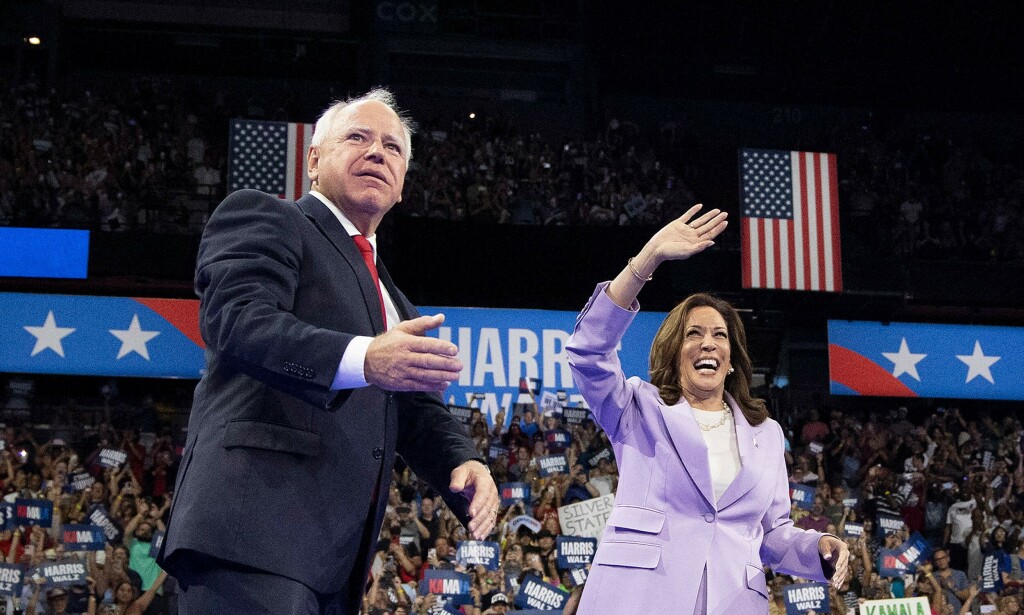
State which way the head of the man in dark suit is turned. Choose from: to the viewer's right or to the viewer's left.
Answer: to the viewer's right

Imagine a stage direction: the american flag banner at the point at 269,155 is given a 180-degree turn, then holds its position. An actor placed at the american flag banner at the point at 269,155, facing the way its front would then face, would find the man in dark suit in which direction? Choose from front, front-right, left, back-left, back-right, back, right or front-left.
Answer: back

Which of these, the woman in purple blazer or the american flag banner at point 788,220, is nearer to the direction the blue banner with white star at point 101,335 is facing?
the woman in purple blazer

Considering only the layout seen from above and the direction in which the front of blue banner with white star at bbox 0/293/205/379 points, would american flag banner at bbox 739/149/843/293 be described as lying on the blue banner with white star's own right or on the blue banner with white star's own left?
on the blue banner with white star's own left

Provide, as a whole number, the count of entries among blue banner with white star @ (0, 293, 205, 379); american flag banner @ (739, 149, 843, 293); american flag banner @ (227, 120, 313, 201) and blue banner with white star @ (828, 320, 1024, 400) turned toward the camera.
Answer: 4

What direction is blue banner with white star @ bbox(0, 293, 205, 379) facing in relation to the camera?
toward the camera

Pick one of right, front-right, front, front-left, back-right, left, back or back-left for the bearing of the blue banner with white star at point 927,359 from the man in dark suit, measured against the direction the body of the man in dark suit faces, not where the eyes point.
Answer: left

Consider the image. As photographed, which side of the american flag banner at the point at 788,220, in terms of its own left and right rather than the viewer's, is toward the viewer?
front

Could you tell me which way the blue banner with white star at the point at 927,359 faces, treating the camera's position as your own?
facing the viewer

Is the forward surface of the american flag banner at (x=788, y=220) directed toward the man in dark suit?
yes

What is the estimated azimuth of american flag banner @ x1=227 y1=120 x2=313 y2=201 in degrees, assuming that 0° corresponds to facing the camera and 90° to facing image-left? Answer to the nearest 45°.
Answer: approximately 0°

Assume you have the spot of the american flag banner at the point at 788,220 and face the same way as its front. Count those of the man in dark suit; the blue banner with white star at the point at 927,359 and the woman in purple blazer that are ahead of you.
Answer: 2

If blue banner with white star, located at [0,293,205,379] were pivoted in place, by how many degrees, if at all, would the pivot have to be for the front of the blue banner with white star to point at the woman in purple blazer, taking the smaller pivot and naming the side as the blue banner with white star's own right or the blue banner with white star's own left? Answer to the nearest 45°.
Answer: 0° — it already faces them

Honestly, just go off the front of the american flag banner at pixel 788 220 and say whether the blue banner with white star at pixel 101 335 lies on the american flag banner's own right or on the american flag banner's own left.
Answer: on the american flag banner's own right

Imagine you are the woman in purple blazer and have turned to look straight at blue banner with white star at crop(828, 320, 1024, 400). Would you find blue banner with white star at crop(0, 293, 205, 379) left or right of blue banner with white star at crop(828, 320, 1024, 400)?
left

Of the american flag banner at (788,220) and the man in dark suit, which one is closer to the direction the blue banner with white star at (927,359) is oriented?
the man in dark suit

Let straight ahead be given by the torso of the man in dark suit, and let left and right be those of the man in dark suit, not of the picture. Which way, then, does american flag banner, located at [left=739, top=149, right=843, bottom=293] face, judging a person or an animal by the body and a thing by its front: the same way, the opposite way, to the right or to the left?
to the right

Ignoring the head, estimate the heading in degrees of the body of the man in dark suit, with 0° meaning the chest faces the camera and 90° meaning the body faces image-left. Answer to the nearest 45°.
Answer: approximately 315°
